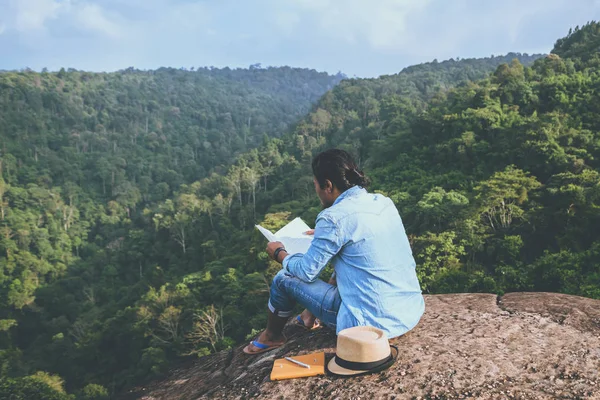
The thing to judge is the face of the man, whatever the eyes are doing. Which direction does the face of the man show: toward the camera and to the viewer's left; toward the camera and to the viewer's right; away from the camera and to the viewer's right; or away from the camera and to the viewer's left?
away from the camera and to the viewer's left

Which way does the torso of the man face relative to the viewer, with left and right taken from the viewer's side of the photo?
facing away from the viewer and to the left of the viewer
